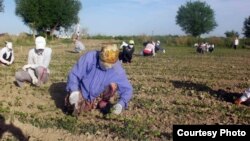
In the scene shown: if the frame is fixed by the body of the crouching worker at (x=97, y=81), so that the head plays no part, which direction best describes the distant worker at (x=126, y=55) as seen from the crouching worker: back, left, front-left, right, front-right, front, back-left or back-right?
back

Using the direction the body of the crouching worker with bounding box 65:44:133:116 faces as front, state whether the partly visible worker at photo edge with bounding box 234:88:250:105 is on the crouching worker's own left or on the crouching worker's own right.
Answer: on the crouching worker's own left

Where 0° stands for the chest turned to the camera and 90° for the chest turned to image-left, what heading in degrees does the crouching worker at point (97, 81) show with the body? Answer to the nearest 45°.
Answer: approximately 0°

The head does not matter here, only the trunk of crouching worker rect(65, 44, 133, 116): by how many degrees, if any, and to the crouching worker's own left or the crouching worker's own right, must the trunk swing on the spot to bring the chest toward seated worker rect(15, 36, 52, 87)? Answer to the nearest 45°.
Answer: approximately 135° to the crouching worker's own right
